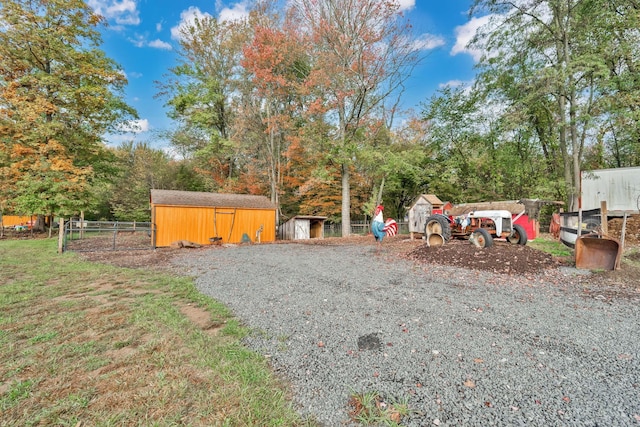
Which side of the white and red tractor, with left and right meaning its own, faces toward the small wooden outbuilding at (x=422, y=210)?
back

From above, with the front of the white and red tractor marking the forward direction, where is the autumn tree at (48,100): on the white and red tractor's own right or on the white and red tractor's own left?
on the white and red tractor's own right

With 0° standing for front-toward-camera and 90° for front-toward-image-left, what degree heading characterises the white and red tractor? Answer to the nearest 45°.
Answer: approximately 315°

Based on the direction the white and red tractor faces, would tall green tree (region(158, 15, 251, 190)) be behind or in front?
behind

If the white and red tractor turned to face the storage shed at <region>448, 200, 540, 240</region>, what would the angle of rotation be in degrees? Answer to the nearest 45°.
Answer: approximately 135° to its left

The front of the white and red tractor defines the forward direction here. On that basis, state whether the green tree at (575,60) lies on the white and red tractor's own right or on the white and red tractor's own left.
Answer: on the white and red tractor's own left

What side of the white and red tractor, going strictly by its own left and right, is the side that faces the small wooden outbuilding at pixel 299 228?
back
